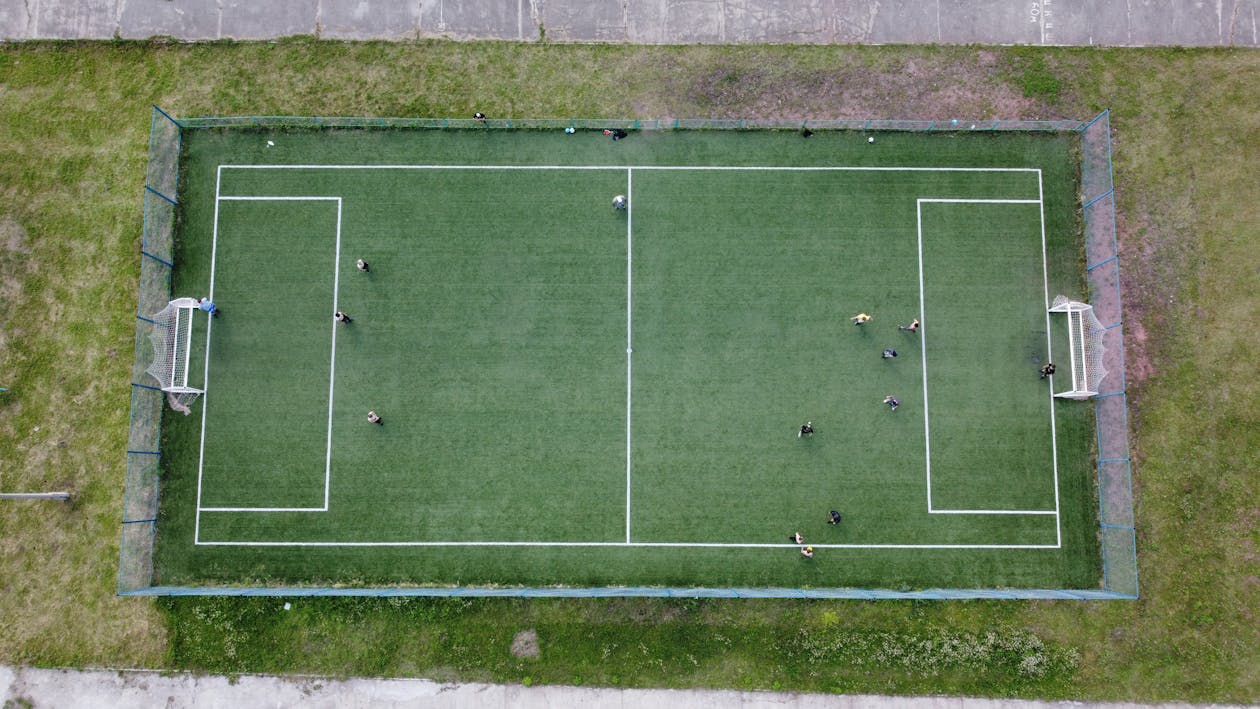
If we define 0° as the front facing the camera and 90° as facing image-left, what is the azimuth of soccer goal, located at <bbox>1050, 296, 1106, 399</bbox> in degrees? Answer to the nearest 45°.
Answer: approximately 90°

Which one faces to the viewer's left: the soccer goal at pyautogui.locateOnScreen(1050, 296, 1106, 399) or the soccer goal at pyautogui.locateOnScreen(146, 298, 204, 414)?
the soccer goal at pyautogui.locateOnScreen(1050, 296, 1106, 399)

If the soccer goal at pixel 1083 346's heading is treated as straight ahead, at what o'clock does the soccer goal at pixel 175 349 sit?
the soccer goal at pixel 175 349 is roughly at 11 o'clock from the soccer goal at pixel 1083 346.

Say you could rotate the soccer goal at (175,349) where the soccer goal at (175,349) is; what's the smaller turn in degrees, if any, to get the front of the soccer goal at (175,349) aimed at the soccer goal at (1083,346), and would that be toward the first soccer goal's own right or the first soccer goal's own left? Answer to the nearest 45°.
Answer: approximately 45° to the first soccer goal's own right

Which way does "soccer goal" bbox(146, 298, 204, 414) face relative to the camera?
to the viewer's right

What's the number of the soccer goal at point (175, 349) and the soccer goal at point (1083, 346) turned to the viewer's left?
1
